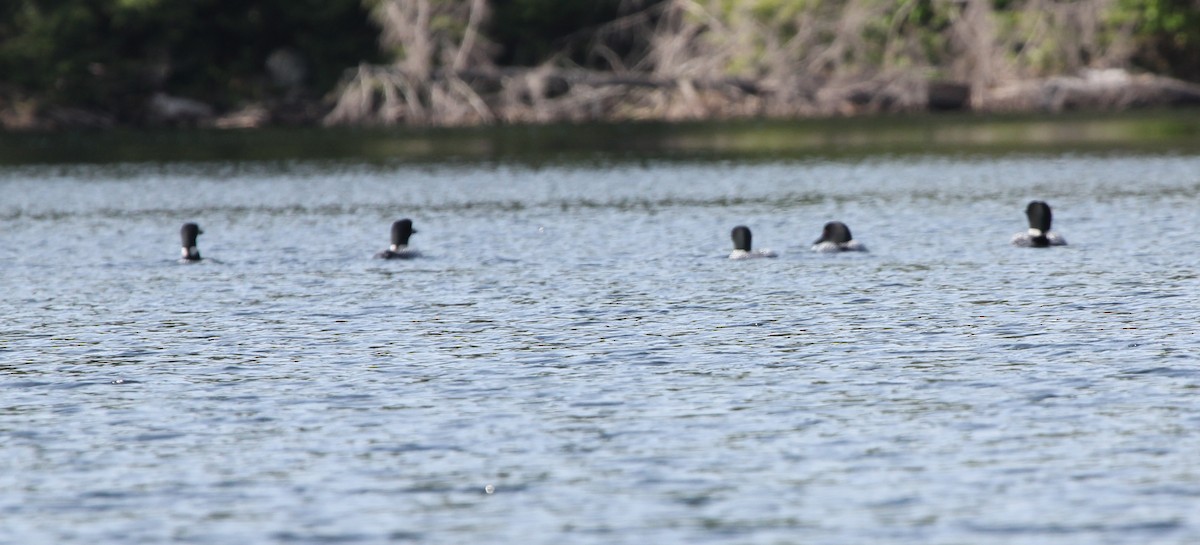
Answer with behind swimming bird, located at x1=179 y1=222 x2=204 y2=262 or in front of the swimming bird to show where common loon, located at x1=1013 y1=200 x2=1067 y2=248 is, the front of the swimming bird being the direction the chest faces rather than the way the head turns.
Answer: in front

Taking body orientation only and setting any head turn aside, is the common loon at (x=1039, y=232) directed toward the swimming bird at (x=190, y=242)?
no

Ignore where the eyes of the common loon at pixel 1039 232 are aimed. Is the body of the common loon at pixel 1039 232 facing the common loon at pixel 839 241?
no

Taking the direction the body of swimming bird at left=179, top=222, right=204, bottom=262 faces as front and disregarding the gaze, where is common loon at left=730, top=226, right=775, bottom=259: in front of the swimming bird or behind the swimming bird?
in front

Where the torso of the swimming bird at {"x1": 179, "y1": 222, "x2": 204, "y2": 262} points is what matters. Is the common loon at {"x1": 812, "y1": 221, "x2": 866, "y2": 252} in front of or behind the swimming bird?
in front

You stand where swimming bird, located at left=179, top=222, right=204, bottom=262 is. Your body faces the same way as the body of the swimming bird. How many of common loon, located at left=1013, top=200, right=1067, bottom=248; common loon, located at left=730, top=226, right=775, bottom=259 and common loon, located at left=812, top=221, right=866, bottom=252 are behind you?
0
